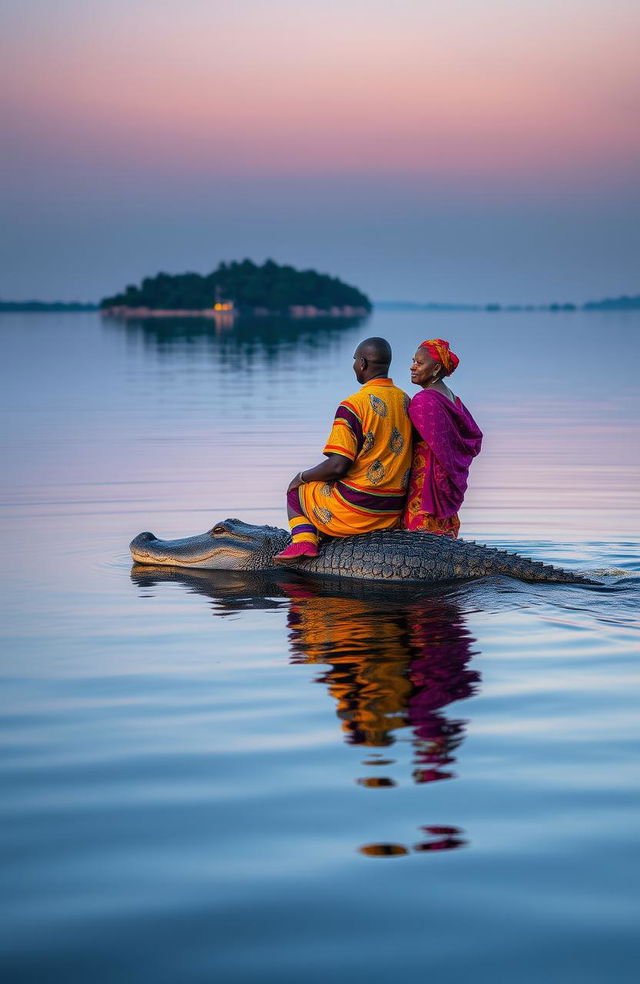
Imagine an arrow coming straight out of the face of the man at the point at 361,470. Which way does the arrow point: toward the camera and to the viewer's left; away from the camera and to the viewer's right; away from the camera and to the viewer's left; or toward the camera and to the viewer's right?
away from the camera and to the viewer's left

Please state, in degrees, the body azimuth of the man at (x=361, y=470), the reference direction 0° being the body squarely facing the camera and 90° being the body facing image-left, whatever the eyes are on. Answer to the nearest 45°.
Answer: approximately 135°

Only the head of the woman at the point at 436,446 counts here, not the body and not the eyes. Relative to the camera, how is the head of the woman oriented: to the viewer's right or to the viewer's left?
to the viewer's left

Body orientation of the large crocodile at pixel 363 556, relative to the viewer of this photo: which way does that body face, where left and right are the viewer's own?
facing to the left of the viewer

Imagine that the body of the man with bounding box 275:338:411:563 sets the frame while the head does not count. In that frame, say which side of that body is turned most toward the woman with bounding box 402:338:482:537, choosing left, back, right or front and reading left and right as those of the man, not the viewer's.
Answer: right
